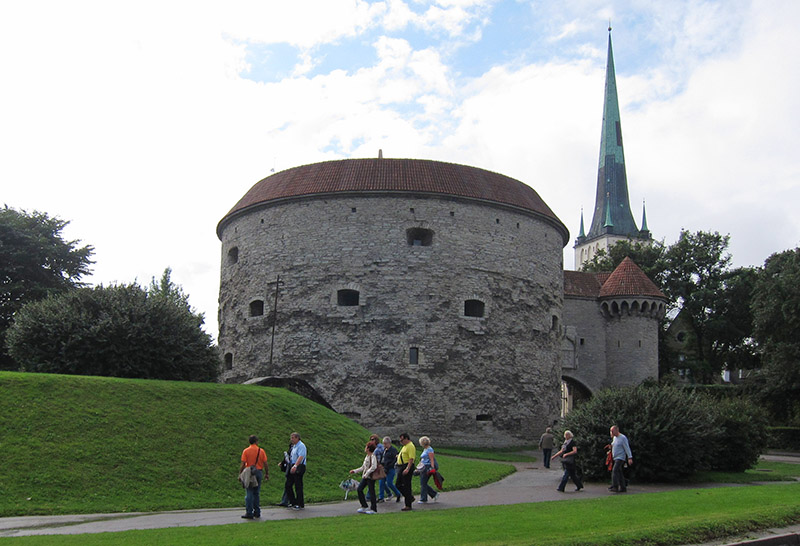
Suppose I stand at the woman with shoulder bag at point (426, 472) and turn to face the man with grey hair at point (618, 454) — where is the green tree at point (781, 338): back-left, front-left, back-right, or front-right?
front-left

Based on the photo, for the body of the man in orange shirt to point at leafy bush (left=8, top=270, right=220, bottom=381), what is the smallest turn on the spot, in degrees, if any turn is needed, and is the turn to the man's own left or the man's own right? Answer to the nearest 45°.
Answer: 0° — they already face it

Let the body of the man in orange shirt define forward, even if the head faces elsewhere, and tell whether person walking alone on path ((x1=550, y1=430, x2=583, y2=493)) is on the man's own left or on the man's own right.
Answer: on the man's own right

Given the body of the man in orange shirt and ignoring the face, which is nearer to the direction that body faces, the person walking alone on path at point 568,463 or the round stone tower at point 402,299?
the round stone tower

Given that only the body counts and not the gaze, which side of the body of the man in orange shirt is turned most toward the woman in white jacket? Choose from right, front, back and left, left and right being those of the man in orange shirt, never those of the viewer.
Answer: right

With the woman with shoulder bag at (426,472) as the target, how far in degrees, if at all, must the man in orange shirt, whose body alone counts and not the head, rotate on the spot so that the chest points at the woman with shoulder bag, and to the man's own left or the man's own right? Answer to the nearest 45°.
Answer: approximately 45° to the man's own right

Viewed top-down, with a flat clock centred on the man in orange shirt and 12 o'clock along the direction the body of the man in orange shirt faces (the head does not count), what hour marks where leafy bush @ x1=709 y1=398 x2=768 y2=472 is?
The leafy bush is roughly at 2 o'clock from the man in orange shirt.

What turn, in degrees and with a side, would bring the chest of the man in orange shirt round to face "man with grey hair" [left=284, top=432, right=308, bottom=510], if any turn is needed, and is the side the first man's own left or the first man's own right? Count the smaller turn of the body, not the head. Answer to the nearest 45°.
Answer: approximately 45° to the first man's own right

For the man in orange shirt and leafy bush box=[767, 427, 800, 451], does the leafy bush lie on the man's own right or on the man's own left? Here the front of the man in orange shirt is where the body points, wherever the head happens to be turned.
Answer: on the man's own right

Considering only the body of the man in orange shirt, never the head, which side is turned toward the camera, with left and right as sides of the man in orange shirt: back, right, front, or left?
back

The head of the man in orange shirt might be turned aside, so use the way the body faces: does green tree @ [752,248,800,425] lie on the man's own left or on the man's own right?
on the man's own right

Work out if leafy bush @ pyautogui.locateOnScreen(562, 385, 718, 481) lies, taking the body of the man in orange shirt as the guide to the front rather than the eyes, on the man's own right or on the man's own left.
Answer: on the man's own right
